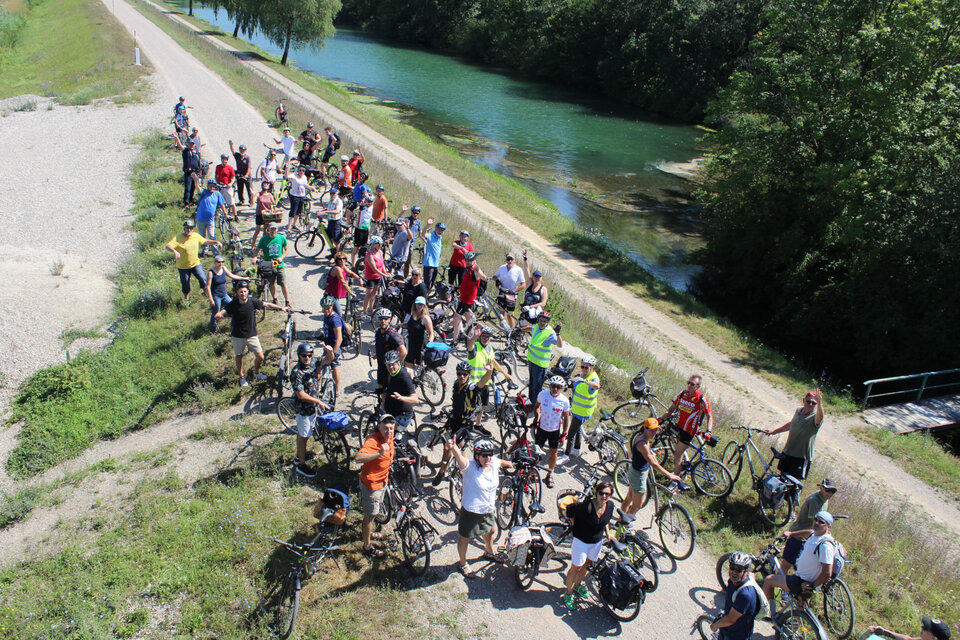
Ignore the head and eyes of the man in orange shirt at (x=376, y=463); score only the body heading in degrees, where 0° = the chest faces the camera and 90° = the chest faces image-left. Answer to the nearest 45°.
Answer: approximately 315°

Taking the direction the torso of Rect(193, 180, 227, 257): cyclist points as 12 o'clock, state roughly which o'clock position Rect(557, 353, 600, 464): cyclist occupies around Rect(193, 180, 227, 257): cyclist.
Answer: Rect(557, 353, 600, 464): cyclist is roughly at 11 o'clock from Rect(193, 180, 227, 257): cyclist.

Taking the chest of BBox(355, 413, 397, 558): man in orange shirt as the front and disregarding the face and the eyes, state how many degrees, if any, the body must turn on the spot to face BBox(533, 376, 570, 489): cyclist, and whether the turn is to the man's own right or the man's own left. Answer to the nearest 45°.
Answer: approximately 90° to the man's own left

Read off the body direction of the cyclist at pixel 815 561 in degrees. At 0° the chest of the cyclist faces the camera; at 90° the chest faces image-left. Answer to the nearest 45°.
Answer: approximately 90°

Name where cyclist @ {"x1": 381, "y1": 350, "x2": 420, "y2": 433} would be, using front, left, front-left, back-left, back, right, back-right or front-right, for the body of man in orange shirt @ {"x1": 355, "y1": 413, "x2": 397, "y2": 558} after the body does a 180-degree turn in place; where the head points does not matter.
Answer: front-right

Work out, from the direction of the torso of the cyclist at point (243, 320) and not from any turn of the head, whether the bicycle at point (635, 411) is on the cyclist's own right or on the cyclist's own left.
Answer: on the cyclist's own left

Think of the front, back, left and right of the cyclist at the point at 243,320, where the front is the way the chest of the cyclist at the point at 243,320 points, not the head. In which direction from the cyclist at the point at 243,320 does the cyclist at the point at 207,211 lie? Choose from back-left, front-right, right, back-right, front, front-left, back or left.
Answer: back
